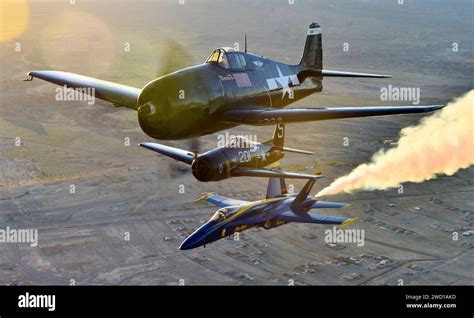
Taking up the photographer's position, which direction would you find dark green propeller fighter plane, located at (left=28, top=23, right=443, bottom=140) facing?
facing the viewer and to the left of the viewer

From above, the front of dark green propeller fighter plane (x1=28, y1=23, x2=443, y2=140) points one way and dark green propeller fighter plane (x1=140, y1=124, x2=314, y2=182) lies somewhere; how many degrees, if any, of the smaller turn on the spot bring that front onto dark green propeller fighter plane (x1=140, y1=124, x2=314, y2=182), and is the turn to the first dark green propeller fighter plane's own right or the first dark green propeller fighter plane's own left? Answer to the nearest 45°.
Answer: approximately 135° to the first dark green propeller fighter plane's own right

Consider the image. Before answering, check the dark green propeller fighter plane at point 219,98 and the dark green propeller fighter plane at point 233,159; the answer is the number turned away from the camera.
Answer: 0

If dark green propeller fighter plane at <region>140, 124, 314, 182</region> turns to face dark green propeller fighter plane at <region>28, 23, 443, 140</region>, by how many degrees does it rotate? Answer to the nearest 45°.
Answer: approximately 45° to its left

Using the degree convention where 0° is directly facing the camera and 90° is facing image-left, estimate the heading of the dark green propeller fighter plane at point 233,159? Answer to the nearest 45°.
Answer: approximately 45°
